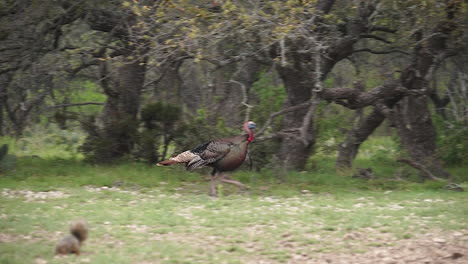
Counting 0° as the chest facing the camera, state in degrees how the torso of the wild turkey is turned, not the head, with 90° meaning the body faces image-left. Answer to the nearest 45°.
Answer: approximately 270°

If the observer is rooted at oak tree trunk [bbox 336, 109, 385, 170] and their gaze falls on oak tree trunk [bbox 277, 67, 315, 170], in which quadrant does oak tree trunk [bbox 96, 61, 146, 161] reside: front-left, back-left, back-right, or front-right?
front-right

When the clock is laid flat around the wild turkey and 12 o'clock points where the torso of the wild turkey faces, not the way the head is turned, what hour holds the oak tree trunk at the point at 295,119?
The oak tree trunk is roughly at 10 o'clock from the wild turkey.

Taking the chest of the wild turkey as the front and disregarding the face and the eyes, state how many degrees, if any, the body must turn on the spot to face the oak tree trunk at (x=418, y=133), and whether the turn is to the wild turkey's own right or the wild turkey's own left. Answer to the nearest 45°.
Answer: approximately 45° to the wild turkey's own left

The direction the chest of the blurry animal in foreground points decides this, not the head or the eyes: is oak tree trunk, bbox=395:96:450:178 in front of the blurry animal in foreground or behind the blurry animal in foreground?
in front

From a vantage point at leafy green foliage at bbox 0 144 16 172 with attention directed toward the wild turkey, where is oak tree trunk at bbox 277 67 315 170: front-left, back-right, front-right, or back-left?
front-left

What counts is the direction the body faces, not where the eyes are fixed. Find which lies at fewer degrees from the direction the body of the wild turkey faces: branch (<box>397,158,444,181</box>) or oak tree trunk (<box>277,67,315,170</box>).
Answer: the branch

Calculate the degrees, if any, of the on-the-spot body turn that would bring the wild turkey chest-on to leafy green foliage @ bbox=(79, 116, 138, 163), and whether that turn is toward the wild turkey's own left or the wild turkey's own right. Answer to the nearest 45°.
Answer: approximately 135° to the wild turkey's own left
